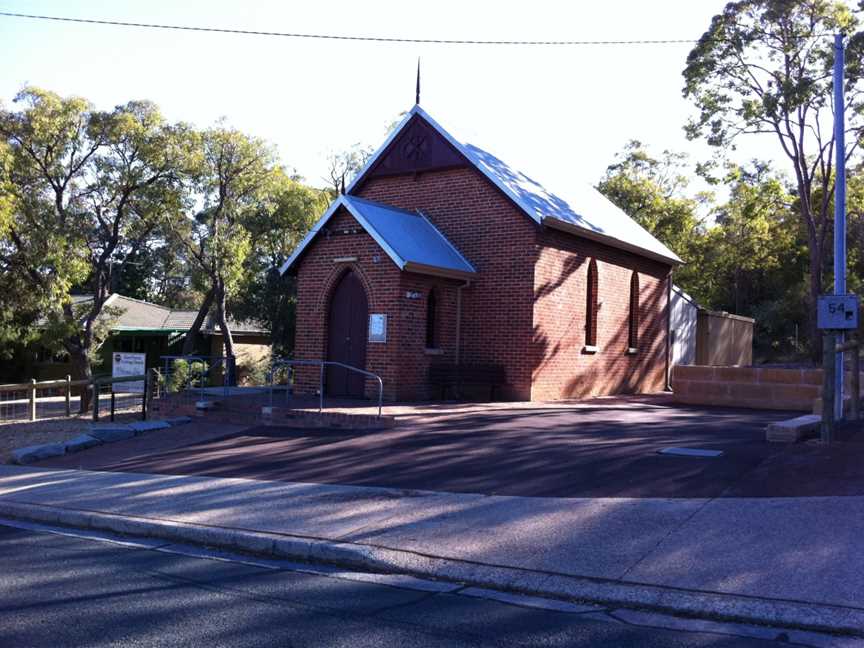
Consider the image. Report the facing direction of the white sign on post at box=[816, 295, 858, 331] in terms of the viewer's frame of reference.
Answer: facing the viewer

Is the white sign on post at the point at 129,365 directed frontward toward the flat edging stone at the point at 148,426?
yes

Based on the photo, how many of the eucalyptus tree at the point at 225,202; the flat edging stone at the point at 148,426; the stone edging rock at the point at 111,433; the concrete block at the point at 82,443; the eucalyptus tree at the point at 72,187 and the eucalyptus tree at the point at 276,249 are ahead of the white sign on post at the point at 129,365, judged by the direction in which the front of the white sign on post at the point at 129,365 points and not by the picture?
3

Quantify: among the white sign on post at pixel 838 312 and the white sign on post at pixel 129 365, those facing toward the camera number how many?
2

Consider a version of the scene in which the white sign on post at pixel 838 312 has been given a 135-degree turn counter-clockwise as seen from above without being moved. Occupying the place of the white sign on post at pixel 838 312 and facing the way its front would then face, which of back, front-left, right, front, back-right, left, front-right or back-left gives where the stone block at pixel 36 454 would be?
back-left

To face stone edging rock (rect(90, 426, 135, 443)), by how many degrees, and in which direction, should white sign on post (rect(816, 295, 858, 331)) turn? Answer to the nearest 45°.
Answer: approximately 90° to its right

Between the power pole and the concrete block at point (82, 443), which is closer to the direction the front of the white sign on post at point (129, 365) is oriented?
the concrete block

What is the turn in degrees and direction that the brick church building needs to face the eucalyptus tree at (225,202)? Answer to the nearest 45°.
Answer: approximately 90° to its right

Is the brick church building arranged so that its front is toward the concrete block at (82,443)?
yes

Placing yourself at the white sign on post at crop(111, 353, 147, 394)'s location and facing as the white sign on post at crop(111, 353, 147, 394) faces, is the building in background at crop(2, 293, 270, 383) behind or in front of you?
behind

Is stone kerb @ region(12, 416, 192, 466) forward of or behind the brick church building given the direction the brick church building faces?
forward

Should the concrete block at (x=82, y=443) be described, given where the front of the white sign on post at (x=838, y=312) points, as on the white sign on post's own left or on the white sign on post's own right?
on the white sign on post's own right

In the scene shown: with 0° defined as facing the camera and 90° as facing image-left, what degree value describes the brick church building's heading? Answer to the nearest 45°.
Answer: approximately 45°
